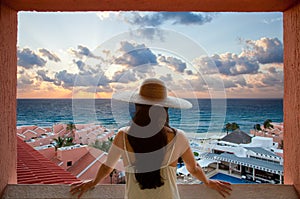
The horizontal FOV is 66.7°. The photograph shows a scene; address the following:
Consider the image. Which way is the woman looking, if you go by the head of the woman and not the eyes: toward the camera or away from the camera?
away from the camera

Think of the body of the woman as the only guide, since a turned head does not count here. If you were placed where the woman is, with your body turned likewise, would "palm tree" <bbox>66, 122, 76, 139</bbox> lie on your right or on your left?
on your left

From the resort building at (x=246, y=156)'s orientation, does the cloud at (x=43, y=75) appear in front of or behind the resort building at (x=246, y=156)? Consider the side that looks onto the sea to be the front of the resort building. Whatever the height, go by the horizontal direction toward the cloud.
in front

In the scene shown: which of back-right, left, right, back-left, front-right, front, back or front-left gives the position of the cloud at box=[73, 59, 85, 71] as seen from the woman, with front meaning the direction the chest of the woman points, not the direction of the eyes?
front-left

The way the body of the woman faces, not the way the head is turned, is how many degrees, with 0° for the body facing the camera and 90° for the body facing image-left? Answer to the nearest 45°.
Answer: approximately 180°

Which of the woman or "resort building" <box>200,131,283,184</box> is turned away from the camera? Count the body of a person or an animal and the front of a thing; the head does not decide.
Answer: the woman

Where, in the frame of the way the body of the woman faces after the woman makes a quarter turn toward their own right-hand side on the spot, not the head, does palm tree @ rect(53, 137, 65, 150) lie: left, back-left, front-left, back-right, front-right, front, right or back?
back-left
